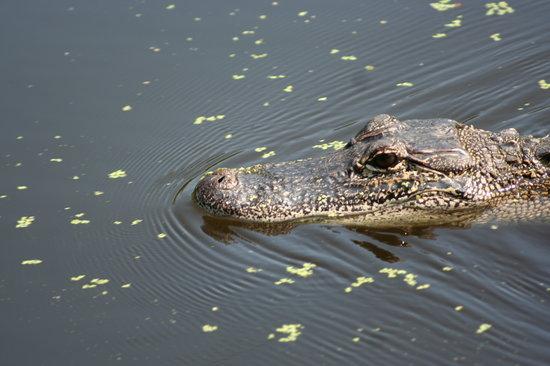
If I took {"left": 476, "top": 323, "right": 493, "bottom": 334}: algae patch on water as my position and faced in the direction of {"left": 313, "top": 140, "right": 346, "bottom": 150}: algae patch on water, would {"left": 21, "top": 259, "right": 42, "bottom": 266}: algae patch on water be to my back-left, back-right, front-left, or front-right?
front-left

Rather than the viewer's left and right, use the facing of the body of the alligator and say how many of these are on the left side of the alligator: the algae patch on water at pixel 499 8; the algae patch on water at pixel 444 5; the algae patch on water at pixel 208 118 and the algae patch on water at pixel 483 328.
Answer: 1

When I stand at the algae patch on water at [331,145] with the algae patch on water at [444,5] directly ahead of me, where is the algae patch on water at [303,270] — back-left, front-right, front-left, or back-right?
back-right

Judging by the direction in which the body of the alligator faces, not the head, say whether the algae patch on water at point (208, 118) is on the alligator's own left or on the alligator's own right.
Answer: on the alligator's own right

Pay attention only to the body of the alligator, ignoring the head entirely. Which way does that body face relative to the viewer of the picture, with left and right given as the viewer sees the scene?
facing to the left of the viewer

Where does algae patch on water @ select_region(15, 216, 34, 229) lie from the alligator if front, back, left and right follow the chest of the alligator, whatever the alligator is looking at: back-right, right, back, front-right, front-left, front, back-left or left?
front

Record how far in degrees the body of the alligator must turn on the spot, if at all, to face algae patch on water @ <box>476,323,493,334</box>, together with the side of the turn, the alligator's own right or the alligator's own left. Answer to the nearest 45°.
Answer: approximately 90° to the alligator's own left

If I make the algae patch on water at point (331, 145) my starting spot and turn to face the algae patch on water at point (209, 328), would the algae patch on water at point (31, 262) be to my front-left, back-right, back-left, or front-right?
front-right

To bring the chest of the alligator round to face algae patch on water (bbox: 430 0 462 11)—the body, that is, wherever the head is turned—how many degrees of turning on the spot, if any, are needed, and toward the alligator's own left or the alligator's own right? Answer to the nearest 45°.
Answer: approximately 90° to the alligator's own right

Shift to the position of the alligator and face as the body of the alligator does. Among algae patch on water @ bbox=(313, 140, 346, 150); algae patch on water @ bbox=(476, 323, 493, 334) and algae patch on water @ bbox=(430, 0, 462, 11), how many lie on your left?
1

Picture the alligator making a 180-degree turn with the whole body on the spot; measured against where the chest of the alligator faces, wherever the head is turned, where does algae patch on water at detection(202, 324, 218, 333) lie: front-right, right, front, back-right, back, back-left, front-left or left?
back-right

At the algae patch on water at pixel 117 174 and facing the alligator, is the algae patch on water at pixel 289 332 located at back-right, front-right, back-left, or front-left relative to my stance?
front-right
